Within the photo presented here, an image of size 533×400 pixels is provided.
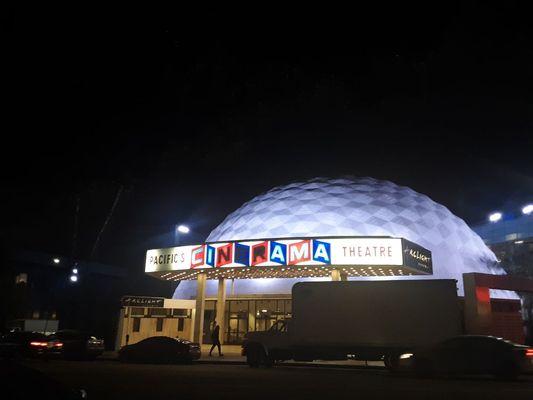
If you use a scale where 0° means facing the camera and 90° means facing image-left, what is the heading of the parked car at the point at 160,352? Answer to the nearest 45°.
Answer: approximately 90°

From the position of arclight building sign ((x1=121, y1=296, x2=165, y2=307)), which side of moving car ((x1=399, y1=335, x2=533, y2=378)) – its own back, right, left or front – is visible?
front

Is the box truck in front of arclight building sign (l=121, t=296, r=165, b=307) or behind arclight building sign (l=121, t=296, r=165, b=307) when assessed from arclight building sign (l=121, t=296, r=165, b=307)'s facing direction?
in front

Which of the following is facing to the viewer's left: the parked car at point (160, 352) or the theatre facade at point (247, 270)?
the parked car

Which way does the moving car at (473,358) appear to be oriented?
to the viewer's left

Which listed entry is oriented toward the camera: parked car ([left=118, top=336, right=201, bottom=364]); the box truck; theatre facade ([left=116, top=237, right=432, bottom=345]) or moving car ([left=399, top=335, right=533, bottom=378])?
the theatre facade

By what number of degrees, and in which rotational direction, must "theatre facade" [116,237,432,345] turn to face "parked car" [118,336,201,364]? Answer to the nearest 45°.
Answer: approximately 45° to its right

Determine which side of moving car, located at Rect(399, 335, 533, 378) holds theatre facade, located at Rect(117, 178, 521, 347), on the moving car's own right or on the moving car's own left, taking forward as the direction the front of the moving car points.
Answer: on the moving car's own right

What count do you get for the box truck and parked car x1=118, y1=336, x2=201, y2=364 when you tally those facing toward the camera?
0

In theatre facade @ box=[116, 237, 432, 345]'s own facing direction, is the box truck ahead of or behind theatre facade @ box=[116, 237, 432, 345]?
ahead

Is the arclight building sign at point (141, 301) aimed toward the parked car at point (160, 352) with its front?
yes

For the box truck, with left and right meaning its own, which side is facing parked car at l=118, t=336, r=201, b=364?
front

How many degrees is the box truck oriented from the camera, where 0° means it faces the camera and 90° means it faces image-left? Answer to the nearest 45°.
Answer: approximately 90°

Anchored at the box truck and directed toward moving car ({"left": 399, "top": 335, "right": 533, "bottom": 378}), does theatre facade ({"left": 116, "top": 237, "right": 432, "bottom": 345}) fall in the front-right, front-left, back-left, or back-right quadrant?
back-left
